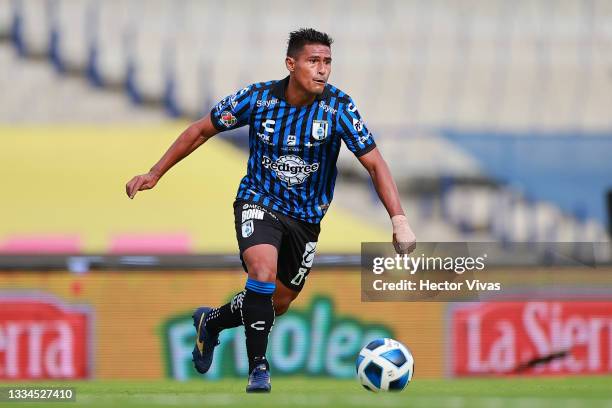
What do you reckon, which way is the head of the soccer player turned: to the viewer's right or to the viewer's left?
to the viewer's right

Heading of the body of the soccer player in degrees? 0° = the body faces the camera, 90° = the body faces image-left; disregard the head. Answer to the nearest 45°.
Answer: approximately 0°
